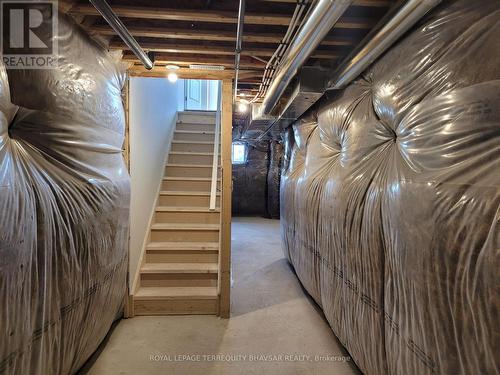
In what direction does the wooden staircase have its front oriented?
toward the camera

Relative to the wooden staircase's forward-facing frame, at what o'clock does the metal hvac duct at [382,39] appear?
The metal hvac duct is roughly at 11 o'clock from the wooden staircase.

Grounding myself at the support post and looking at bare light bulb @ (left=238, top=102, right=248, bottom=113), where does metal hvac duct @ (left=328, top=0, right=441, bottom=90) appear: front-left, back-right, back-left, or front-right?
back-right
